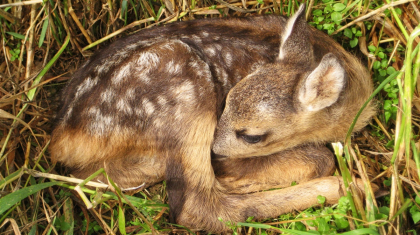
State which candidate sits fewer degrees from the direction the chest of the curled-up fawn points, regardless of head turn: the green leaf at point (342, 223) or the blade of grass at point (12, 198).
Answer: the green leaf

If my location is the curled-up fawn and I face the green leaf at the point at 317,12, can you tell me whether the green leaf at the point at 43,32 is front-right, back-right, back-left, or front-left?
back-left

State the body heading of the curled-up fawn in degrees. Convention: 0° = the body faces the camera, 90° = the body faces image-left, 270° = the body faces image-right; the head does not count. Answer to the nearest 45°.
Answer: approximately 270°

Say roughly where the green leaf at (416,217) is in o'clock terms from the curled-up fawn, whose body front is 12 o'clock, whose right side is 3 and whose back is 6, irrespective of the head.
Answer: The green leaf is roughly at 1 o'clock from the curled-up fawn.

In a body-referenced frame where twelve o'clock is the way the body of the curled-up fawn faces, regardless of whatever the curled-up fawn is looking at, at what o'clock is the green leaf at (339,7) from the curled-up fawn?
The green leaf is roughly at 11 o'clock from the curled-up fawn.

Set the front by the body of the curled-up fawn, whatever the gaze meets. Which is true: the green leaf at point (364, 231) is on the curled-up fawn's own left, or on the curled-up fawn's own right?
on the curled-up fawn's own right

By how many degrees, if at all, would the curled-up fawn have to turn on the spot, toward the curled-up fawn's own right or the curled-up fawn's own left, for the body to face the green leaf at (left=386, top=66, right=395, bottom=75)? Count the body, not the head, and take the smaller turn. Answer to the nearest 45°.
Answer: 0° — it already faces it

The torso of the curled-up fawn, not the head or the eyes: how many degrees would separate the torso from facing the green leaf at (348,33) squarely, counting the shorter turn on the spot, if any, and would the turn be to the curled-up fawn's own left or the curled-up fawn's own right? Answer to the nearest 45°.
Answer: approximately 45° to the curled-up fawn's own left

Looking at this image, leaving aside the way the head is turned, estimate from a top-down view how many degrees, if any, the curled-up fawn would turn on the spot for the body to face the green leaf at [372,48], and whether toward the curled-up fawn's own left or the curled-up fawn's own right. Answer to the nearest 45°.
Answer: approximately 45° to the curled-up fawn's own left

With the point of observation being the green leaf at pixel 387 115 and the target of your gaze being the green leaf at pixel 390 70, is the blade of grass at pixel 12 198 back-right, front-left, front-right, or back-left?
back-left

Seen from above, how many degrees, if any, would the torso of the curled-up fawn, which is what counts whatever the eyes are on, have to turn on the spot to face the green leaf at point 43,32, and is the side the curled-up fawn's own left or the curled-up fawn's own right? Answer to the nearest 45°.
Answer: approximately 135° to the curled-up fawn's own left

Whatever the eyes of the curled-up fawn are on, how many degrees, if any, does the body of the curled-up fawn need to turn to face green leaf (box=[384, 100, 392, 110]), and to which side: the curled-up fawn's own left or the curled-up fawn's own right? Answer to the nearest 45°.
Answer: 0° — it already faces it

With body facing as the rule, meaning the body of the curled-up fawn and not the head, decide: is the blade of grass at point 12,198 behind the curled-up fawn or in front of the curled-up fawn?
behind
